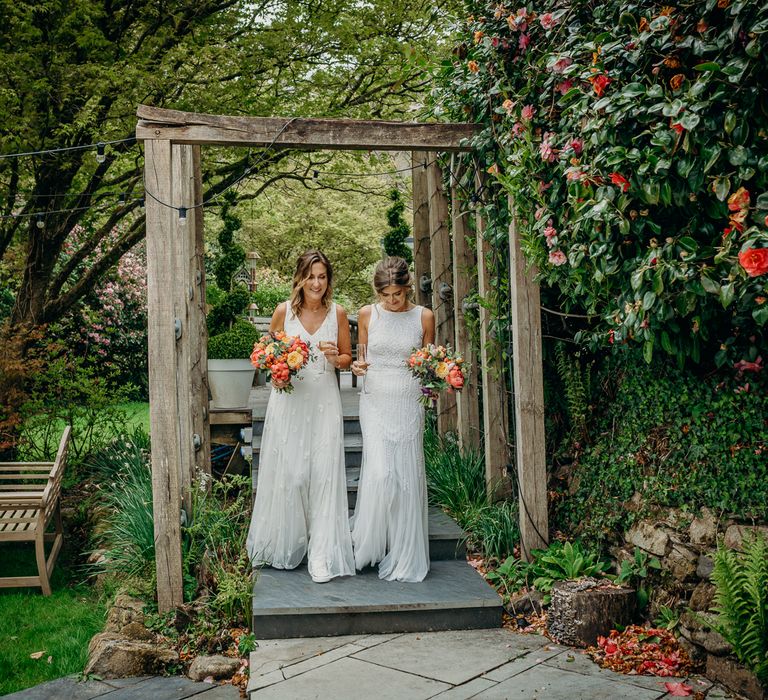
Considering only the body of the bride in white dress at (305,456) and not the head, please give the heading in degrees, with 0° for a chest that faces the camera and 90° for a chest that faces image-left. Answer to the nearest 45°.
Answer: approximately 0°

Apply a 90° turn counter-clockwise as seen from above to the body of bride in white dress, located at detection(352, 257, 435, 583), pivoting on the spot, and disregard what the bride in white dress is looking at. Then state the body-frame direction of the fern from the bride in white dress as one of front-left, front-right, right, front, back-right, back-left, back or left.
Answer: front-right

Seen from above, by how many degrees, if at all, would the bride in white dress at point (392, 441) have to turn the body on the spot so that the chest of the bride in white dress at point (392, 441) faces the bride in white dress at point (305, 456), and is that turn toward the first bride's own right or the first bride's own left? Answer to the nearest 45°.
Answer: approximately 90° to the first bride's own right

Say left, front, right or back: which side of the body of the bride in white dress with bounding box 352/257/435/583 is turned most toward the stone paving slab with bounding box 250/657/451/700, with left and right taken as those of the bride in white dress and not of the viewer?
front

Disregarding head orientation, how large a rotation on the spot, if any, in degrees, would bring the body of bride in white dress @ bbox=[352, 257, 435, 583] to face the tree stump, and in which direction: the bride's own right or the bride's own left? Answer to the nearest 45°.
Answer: approximately 45° to the bride's own left

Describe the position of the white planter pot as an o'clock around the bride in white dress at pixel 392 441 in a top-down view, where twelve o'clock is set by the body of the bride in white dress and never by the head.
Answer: The white planter pot is roughly at 5 o'clock from the bride in white dress.

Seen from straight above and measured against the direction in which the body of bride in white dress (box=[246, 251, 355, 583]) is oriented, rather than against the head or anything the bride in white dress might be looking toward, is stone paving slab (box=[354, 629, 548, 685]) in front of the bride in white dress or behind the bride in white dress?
in front

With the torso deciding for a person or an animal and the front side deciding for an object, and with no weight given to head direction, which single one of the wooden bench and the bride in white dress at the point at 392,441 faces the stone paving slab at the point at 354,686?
the bride in white dress

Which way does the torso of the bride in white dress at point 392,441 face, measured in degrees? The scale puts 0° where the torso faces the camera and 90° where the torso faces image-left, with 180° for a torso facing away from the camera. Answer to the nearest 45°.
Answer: approximately 0°

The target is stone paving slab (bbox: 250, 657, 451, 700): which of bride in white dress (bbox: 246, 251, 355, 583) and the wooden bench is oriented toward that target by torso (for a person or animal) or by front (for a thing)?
the bride in white dress
